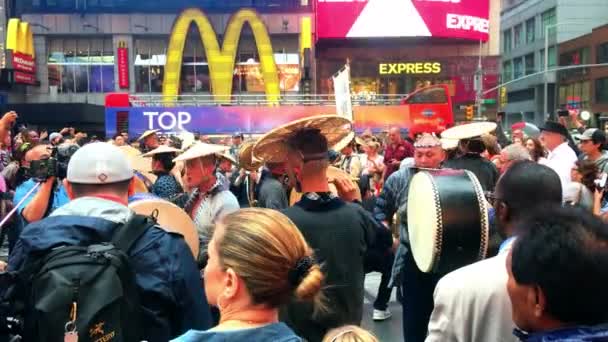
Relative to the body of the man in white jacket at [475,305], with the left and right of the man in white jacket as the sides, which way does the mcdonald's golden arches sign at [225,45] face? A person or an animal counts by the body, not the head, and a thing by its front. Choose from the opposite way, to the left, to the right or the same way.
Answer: the opposite way

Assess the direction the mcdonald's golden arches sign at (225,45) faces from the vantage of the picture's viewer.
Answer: facing the viewer

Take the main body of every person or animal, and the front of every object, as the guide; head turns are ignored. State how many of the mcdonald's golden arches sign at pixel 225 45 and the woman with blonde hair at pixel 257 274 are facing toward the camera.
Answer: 1

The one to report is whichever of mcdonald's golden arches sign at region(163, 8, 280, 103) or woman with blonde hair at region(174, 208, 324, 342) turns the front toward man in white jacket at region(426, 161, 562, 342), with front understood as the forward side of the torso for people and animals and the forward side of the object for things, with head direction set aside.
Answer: the mcdonald's golden arches sign

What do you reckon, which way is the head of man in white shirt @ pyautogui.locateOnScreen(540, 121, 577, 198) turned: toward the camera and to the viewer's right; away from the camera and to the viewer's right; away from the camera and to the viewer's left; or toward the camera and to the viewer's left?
toward the camera and to the viewer's left

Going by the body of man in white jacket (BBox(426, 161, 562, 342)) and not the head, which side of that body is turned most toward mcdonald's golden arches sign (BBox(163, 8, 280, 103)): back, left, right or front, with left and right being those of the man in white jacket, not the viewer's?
front

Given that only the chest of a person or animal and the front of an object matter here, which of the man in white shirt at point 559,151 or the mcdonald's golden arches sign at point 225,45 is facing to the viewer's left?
the man in white shirt

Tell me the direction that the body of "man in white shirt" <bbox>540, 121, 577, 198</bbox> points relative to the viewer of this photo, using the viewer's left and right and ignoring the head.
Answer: facing to the left of the viewer

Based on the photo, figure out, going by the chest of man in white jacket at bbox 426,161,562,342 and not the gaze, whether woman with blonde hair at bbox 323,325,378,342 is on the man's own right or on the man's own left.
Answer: on the man's own left

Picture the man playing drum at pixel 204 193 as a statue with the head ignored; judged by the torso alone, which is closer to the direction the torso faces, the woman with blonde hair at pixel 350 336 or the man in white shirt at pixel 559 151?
the woman with blonde hair

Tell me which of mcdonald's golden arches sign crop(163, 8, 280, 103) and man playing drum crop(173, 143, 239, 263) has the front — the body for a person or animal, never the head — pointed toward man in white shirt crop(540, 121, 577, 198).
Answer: the mcdonald's golden arches sign

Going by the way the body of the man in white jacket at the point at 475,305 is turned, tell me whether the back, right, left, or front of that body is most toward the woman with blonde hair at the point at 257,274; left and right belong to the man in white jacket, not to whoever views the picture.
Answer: left
